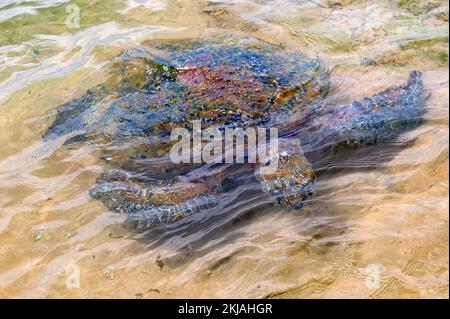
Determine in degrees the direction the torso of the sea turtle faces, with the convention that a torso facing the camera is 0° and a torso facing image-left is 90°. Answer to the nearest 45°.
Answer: approximately 315°
